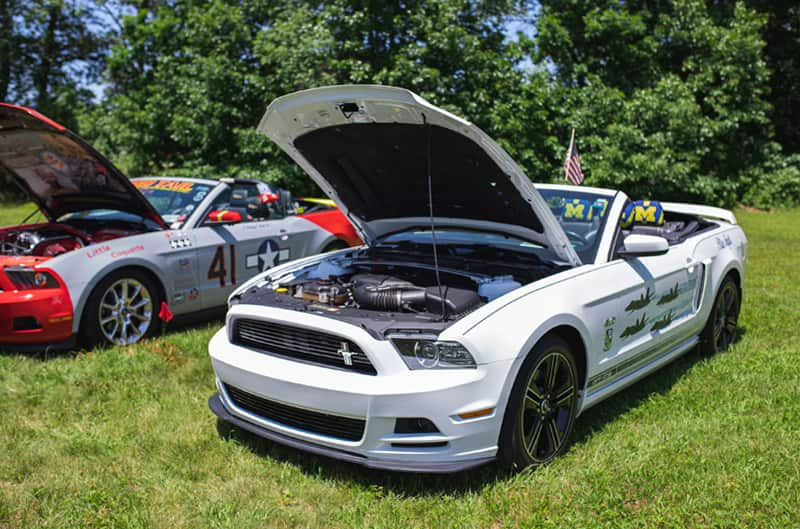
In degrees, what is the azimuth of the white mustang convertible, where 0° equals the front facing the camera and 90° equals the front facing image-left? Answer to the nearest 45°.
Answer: approximately 45°

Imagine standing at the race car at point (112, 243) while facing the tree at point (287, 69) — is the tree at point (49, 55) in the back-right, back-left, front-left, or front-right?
front-left

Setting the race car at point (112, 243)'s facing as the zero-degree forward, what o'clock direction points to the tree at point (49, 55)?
The tree is roughly at 4 o'clock from the race car.

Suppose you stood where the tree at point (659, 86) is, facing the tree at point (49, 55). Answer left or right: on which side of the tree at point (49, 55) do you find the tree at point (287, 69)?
left

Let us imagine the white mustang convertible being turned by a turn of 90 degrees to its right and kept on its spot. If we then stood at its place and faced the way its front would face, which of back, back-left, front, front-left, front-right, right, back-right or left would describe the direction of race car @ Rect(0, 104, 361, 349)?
front

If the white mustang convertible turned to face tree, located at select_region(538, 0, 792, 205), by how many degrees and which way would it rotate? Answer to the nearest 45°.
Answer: approximately 135° to its right

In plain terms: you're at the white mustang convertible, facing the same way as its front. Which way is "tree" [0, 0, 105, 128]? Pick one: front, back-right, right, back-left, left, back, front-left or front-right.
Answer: right

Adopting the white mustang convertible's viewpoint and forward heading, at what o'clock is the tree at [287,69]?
The tree is roughly at 4 o'clock from the white mustang convertible.

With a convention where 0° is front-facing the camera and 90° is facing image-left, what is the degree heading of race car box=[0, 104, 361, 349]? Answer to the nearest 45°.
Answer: approximately 45°

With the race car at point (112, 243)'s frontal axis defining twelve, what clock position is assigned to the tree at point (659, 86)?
The tree is roughly at 6 o'clock from the race car.
